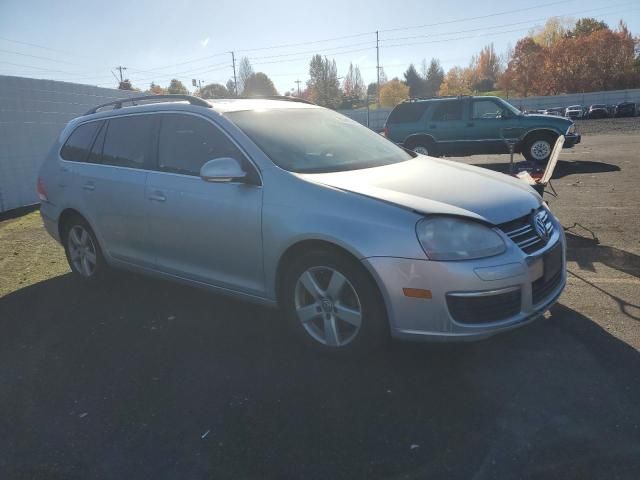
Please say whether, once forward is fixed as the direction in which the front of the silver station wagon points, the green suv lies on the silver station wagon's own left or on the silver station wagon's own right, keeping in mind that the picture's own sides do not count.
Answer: on the silver station wagon's own left

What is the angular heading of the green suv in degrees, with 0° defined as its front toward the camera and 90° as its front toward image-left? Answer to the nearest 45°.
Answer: approximately 270°

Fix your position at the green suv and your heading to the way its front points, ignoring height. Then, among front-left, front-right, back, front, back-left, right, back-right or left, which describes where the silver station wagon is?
right

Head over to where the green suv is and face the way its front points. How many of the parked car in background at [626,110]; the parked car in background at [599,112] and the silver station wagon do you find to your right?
1

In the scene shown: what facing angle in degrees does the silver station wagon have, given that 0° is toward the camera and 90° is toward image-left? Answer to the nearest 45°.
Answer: approximately 315°

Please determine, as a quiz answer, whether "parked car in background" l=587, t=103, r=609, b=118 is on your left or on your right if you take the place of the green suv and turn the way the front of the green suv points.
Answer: on your left

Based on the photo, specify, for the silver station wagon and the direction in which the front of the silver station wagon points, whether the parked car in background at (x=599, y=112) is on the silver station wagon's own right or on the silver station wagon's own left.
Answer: on the silver station wagon's own left

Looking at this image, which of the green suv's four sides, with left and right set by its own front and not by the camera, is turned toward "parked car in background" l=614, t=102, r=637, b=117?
left
